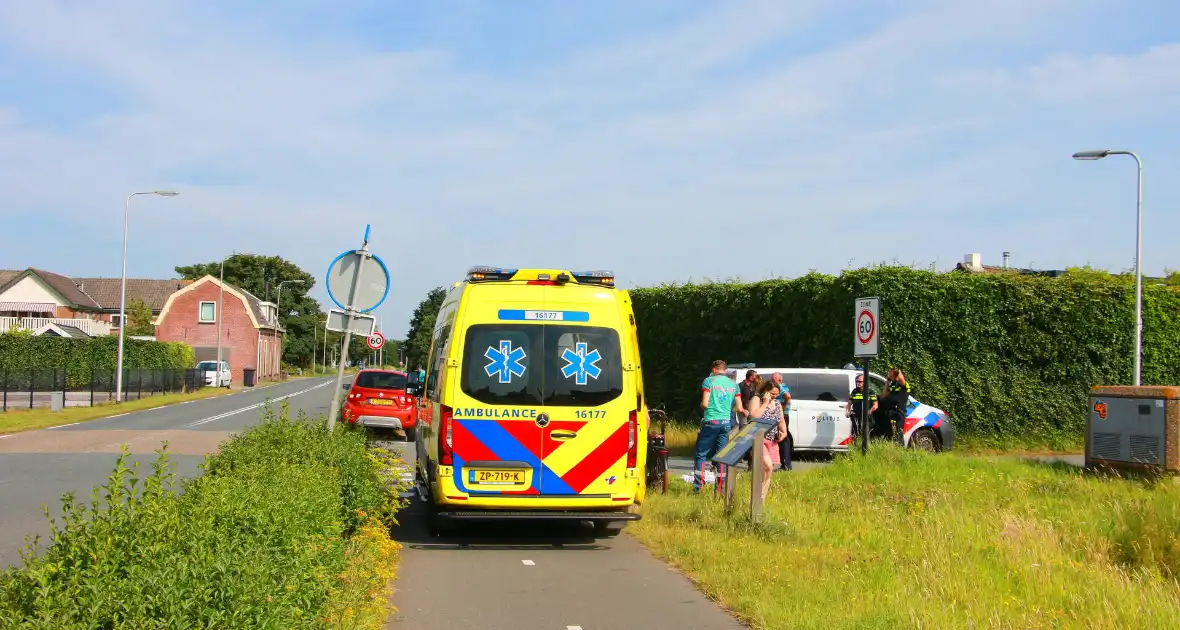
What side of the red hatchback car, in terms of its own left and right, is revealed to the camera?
back

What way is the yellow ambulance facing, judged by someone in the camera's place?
facing away from the viewer

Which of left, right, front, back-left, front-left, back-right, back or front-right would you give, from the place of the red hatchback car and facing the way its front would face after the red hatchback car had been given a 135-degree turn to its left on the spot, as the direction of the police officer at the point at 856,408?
left

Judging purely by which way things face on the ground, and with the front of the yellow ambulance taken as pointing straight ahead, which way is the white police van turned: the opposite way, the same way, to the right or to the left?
to the right

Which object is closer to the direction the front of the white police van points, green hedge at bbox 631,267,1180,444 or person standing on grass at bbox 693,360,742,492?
the green hedge

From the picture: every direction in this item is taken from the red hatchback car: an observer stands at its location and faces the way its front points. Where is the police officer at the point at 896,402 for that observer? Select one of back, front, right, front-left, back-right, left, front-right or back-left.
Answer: back-right

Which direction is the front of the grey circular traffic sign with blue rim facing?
away from the camera

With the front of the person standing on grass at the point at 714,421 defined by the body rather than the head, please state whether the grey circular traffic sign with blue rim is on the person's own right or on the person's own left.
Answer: on the person's own left

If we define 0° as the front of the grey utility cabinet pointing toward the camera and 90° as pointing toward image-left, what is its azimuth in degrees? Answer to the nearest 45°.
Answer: approximately 45°
